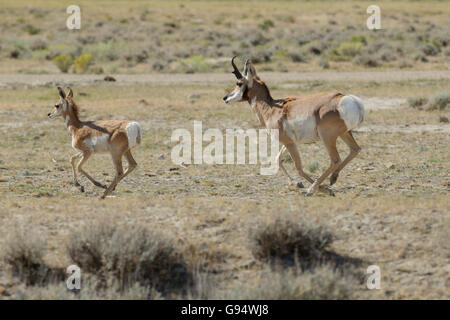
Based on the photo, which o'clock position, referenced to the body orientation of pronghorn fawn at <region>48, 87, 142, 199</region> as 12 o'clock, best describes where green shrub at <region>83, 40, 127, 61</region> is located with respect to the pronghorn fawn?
The green shrub is roughly at 3 o'clock from the pronghorn fawn.

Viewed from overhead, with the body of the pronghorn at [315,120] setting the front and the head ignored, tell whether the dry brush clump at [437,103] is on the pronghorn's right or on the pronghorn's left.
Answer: on the pronghorn's right

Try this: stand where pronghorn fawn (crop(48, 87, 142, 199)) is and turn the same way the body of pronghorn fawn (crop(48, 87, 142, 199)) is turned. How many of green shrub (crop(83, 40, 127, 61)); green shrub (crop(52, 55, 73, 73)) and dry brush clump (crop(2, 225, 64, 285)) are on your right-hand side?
2

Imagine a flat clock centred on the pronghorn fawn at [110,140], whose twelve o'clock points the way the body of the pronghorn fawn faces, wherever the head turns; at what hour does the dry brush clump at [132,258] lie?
The dry brush clump is roughly at 9 o'clock from the pronghorn fawn.

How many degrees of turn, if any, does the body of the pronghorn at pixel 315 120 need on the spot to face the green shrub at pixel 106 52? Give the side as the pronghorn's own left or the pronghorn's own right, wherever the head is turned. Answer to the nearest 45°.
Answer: approximately 90° to the pronghorn's own right

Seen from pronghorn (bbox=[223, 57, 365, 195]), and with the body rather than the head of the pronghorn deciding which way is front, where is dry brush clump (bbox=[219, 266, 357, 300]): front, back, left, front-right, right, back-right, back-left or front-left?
left

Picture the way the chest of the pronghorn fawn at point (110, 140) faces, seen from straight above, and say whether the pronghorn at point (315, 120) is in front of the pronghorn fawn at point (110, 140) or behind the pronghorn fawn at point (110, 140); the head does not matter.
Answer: behind

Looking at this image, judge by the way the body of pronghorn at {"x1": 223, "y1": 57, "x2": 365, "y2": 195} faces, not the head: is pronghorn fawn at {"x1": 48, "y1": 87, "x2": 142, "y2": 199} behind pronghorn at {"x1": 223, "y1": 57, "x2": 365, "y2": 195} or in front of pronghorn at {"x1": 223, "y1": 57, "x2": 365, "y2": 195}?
in front

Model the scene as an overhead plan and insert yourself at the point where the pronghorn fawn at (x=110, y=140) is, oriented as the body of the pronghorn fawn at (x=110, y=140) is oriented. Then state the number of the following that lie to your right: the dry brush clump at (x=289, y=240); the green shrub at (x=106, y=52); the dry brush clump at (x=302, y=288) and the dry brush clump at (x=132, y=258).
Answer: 1

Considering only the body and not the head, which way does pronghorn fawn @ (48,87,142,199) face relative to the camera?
to the viewer's left

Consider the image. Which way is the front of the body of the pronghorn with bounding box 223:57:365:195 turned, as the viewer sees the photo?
to the viewer's left

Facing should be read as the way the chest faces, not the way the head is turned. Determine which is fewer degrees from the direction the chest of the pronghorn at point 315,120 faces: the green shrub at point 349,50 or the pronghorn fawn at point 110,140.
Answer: the pronghorn fawn

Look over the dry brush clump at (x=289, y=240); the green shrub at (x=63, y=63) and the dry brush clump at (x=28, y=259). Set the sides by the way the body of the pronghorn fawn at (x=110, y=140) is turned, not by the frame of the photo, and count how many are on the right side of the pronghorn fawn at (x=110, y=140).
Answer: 1

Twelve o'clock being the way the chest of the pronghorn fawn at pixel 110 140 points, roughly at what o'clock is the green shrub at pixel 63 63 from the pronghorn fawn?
The green shrub is roughly at 3 o'clock from the pronghorn fawn.

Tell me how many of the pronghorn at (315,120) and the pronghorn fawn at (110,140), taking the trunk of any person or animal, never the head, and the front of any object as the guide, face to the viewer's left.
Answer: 2
